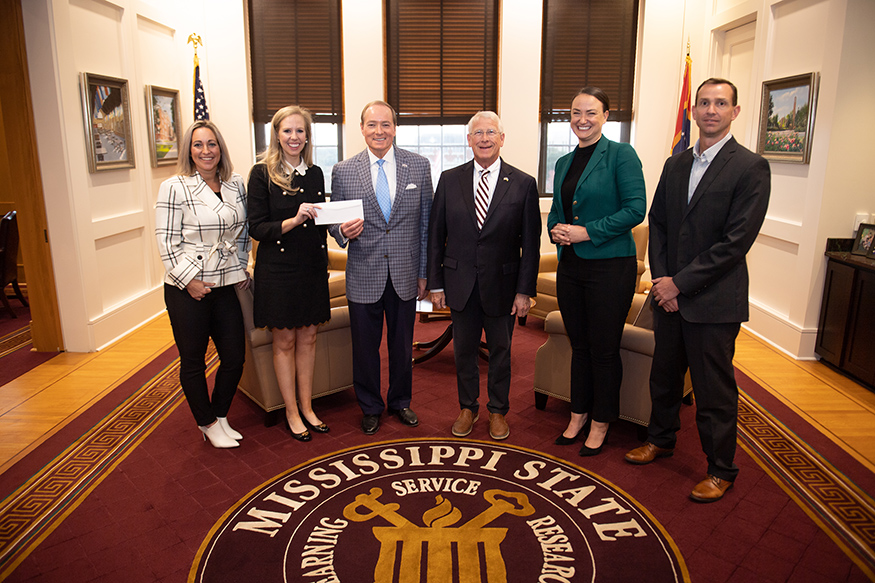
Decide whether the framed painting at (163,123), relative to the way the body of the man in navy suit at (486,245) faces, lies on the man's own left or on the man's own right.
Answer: on the man's own right

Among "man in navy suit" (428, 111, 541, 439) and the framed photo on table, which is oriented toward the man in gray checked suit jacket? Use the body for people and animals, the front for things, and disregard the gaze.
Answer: the framed photo on table

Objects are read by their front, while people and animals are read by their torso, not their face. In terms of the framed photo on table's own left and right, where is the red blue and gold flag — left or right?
on its right

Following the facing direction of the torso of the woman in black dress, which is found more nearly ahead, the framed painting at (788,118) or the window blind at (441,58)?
the framed painting

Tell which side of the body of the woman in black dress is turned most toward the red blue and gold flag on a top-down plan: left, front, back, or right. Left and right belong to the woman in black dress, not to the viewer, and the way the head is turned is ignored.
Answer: left

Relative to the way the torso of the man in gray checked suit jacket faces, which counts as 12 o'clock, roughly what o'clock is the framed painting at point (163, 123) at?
The framed painting is roughly at 5 o'clock from the man in gray checked suit jacket.

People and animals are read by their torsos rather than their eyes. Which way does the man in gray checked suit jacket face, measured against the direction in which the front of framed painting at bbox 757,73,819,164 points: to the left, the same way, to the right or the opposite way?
to the left

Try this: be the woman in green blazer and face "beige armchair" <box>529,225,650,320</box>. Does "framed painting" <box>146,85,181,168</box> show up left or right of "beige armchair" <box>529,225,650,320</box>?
left

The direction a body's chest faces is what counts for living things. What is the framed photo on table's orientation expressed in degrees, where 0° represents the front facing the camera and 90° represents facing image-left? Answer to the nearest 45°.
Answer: approximately 45°
